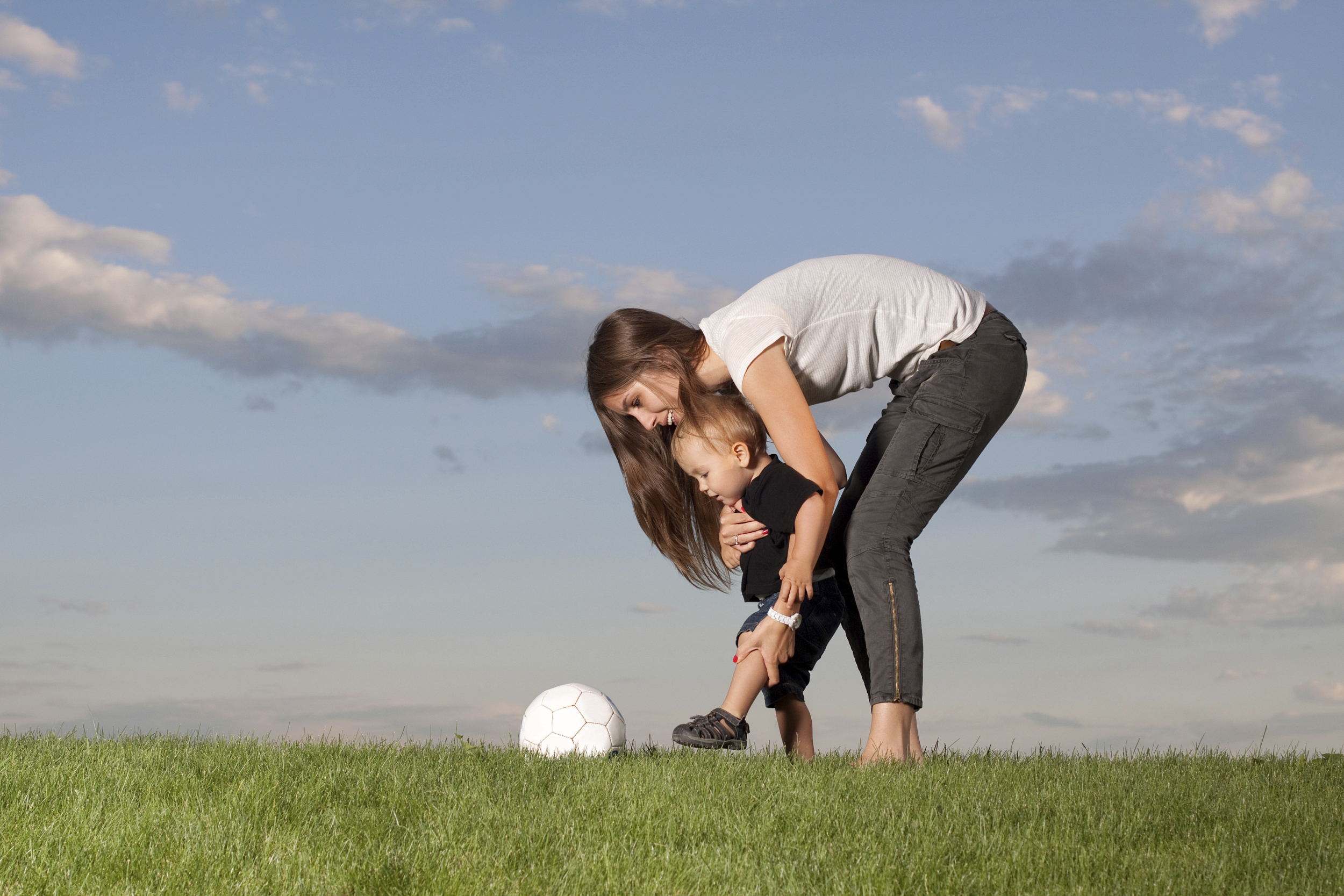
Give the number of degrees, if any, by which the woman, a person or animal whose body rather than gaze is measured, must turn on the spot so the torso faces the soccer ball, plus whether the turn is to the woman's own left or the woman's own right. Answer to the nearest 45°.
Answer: approximately 45° to the woman's own right

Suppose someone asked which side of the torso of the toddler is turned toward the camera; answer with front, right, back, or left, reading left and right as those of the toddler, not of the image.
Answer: left

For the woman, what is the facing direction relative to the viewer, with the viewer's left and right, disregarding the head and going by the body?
facing to the left of the viewer
